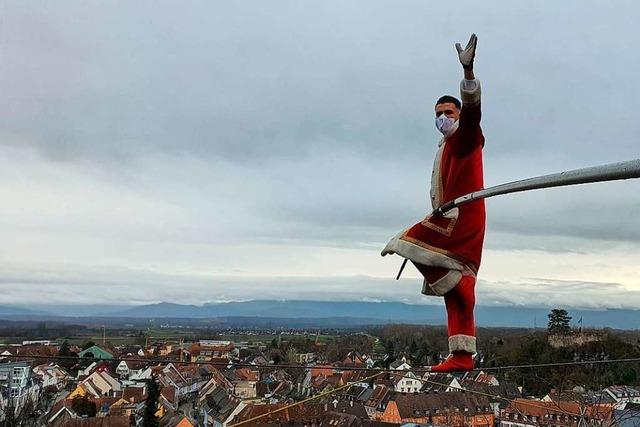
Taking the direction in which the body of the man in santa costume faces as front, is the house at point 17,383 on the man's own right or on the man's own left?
on the man's own right

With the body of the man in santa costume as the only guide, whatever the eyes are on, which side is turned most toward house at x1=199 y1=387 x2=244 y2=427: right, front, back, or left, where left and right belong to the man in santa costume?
right

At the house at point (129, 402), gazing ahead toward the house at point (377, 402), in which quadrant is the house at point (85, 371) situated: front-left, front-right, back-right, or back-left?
back-left

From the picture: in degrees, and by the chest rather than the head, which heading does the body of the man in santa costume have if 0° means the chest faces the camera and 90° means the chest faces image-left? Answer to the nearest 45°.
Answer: approximately 90°

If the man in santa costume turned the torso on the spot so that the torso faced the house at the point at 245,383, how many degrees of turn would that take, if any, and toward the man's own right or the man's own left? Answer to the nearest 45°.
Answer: approximately 90° to the man's own right

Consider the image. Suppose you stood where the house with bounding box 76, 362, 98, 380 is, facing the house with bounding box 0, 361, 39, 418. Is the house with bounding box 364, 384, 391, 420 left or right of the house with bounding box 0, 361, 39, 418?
left

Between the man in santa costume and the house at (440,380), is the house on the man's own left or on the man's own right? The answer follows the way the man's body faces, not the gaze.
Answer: on the man's own right

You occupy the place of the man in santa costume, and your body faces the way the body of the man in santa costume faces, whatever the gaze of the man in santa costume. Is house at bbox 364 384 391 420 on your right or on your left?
on your right
